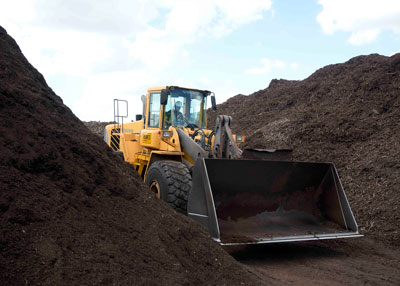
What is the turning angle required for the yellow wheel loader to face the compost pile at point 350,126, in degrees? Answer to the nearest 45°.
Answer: approximately 90° to its left

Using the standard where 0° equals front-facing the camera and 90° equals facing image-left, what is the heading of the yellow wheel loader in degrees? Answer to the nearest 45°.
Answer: approximately 315°

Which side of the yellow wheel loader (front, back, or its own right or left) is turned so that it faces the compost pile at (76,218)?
right
